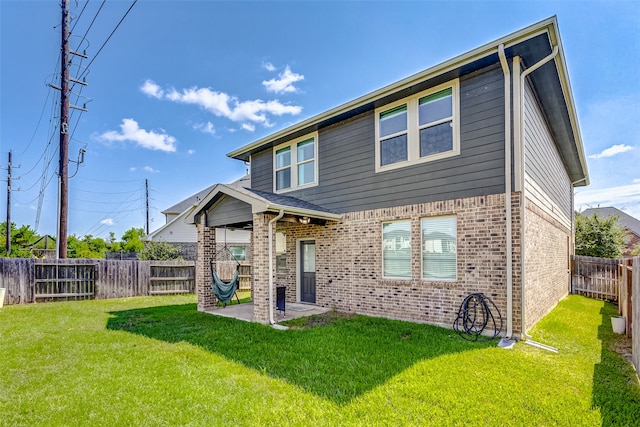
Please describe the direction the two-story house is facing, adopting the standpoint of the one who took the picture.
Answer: facing away from the viewer and to the right of the viewer

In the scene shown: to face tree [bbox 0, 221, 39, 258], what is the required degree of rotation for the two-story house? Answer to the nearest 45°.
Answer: approximately 90° to its left

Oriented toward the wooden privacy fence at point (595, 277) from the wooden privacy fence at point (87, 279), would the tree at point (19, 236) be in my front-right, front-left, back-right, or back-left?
back-left

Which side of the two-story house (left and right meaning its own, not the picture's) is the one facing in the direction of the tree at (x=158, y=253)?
left

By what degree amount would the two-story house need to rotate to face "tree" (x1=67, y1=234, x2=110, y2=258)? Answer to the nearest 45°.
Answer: approximately 90° to its left
